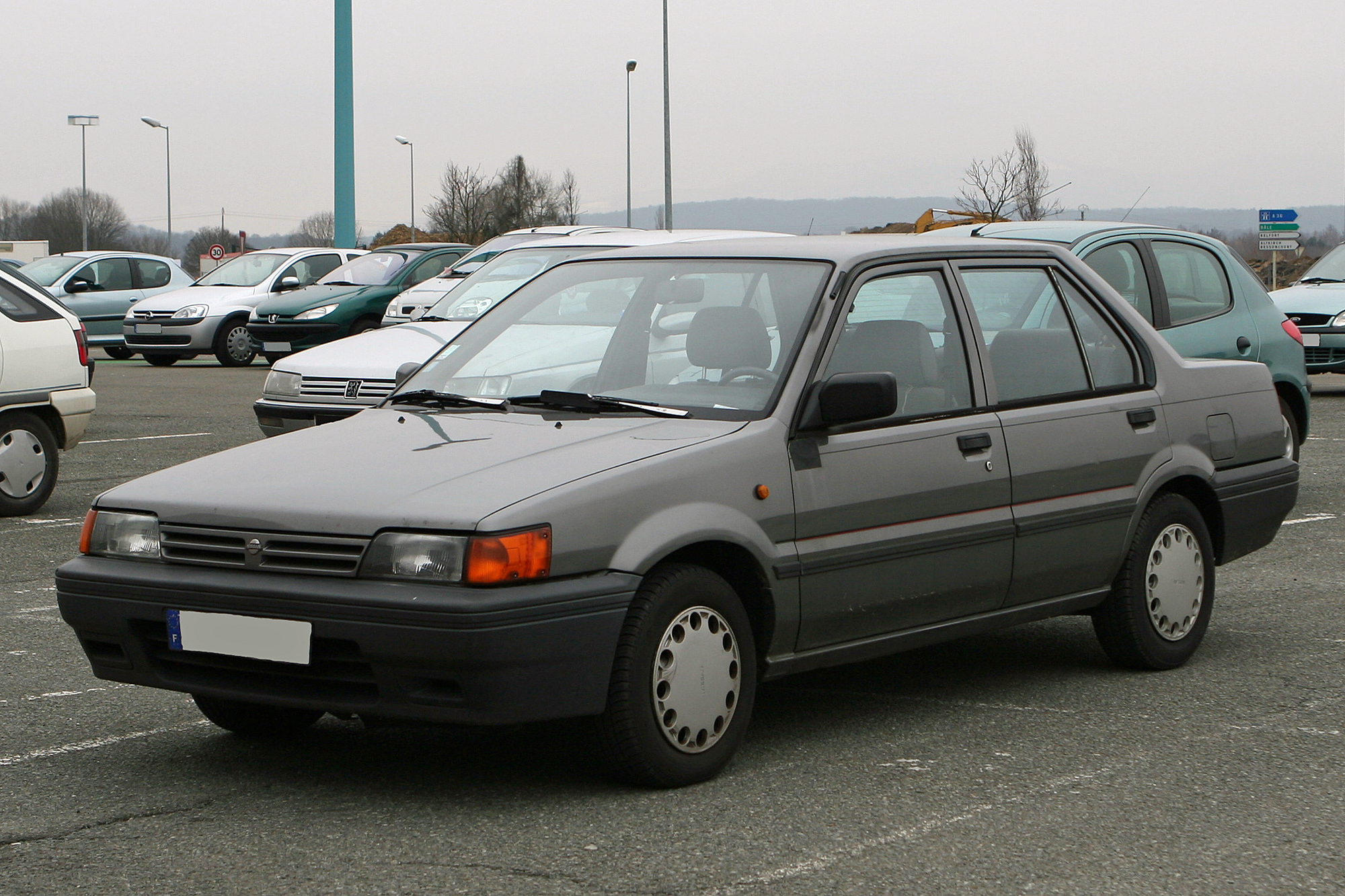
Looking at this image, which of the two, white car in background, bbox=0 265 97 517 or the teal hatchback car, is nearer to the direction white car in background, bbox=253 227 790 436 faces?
the white car in background

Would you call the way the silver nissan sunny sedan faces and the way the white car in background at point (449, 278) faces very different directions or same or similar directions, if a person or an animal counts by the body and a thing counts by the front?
same or similar directions

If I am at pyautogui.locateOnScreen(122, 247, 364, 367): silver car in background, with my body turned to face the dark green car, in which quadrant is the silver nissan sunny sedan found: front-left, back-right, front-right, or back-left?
front-right

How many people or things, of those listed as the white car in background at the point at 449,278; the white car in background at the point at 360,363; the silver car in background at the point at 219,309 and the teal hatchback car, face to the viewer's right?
0

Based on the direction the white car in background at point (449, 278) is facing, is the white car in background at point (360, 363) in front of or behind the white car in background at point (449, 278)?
in front

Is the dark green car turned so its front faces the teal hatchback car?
no

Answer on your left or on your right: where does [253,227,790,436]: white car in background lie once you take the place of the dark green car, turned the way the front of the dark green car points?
on your left

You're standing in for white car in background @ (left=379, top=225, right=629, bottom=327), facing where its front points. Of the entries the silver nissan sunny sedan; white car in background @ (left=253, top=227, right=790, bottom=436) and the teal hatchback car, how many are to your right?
0

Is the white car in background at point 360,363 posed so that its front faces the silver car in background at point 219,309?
no

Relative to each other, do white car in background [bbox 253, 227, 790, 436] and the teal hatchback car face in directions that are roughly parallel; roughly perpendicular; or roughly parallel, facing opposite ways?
roughly parallel

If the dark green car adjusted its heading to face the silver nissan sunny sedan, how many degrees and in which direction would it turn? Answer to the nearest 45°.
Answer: approximately 45° to its left

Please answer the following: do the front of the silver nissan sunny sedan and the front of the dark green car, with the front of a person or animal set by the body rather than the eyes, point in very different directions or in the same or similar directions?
same or similar directions

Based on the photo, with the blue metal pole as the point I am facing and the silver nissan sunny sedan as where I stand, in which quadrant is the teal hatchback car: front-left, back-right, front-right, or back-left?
front-right

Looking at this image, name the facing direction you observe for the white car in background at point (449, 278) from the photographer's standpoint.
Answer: facing the viewer and to the left of the viewer

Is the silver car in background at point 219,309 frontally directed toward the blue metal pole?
no

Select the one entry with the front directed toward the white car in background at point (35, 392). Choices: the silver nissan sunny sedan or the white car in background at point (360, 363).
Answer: the white car in background at point (360, 363)
